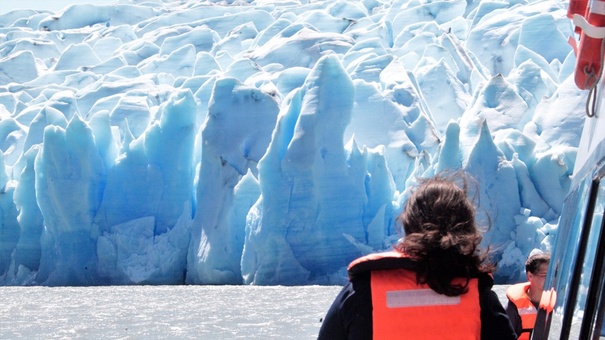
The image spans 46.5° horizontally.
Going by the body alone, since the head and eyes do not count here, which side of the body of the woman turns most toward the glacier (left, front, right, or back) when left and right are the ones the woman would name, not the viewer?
front

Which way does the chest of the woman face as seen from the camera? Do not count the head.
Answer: away from the camera

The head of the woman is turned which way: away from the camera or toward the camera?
away from the camera
